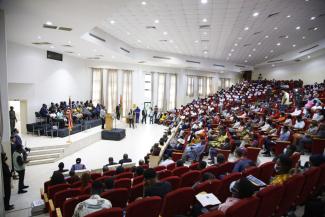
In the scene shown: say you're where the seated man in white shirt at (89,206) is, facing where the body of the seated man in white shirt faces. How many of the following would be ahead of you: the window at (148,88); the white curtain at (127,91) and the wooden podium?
3

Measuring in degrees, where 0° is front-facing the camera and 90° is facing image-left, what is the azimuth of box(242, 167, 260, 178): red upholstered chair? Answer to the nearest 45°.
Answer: approximately 135°

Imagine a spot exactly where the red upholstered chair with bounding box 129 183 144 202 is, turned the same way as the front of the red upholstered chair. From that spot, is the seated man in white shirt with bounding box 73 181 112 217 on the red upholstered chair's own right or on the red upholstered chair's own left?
on the red upholstered chair's own left

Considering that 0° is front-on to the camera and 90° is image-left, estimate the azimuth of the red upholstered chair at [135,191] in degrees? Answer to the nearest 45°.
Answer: approximately 135°

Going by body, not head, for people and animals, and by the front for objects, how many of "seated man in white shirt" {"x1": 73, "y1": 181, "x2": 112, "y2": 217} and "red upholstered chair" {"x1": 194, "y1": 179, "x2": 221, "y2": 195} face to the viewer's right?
0

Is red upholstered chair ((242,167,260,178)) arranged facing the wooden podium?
yes

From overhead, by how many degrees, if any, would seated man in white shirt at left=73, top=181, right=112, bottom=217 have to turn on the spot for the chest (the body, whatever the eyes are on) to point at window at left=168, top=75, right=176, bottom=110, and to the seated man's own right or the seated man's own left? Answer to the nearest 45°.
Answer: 0° — they already face it

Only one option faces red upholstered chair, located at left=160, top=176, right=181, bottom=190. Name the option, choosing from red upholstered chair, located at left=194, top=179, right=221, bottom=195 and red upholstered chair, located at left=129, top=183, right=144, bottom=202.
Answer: red upholstered chair, located at left=194, top=179, right=221, bottom=195

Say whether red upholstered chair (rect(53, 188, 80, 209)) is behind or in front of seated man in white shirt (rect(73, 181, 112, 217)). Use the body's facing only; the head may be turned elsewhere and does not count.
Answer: in front

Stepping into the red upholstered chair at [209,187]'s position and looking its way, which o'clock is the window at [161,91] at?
The window is roughly at 1 o'clock from the red upholstered chair.

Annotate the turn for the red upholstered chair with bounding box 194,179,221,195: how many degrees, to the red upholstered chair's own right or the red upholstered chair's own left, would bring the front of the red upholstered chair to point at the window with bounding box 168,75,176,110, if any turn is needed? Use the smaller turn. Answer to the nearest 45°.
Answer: approximately 45° to the red upholstered chair's own right

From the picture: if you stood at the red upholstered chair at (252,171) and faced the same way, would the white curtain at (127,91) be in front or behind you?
in front

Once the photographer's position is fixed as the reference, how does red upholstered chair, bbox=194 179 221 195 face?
facing away from the viewer and to the left of the viewer

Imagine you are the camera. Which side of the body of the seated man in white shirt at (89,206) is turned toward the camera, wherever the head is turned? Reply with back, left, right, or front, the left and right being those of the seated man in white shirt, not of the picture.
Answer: back
